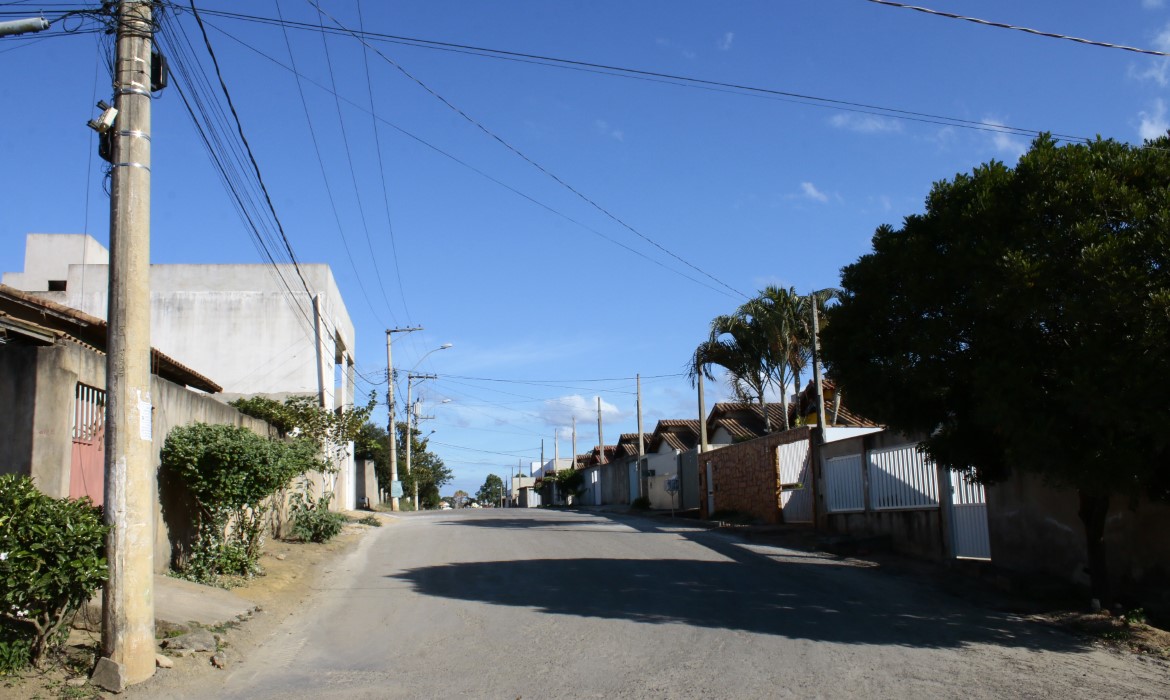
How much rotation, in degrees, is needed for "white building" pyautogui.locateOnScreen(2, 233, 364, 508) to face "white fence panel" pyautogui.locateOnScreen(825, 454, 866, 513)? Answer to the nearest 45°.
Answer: approximately 45° to its right

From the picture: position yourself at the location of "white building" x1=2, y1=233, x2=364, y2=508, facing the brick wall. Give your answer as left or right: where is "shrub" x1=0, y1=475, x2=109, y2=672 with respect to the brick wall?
right

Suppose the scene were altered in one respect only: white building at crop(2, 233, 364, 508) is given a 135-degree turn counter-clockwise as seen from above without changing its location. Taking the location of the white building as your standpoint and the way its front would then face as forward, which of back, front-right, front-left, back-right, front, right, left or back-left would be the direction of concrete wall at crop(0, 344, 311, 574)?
back-left

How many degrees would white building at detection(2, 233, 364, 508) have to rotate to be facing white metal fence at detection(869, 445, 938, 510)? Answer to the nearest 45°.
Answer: approximately 45° to its right

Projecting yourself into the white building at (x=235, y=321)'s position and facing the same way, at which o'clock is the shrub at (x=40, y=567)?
The shrub is roughly at 3 o'clock from the white building.

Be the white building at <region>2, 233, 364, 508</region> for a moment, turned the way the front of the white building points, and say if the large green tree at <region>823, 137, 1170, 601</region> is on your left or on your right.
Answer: on your right

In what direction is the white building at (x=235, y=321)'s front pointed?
to the viewer's right

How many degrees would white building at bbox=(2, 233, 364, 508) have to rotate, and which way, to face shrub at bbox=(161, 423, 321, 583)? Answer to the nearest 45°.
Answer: approximately 90° to its right

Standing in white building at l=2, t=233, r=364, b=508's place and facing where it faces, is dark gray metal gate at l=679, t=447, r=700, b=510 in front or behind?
in front
